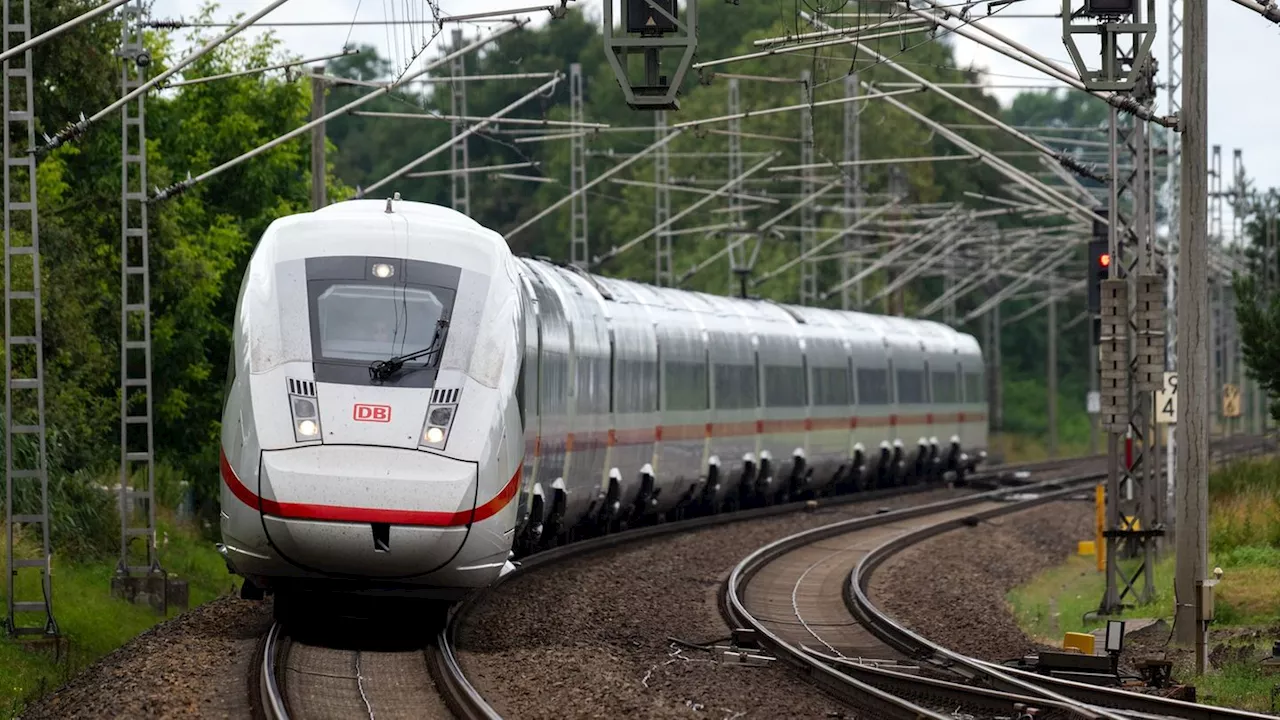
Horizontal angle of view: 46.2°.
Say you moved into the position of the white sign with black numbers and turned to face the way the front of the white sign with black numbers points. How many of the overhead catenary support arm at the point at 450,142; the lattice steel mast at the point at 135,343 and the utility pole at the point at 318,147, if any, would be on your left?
0

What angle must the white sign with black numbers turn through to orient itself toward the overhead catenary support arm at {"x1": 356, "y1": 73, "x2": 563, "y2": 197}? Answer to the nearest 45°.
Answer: approximately 45° to its right

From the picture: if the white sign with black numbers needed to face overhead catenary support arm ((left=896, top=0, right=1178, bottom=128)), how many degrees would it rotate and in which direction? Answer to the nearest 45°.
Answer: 0° — it already faces it

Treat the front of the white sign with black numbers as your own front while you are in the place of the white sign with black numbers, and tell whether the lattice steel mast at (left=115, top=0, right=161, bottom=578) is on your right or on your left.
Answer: on your right

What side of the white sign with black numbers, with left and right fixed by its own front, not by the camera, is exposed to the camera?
front

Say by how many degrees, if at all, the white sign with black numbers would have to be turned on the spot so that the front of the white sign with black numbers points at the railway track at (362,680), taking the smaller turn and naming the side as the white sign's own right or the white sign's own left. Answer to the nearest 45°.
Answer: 0° — it already faces it
